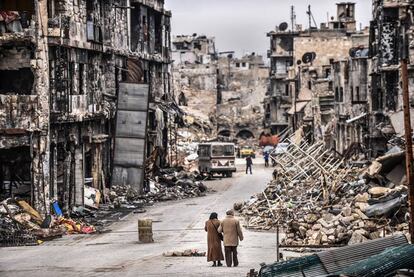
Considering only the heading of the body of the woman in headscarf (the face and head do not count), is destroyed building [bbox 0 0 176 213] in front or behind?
in front

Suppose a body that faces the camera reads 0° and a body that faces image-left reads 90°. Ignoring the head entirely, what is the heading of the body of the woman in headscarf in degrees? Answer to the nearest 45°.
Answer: approximately 180°

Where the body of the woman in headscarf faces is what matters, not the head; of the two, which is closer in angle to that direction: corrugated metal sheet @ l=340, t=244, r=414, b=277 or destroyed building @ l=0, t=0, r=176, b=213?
the destroyed building

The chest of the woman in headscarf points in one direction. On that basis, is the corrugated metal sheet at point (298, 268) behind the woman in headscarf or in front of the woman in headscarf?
behind

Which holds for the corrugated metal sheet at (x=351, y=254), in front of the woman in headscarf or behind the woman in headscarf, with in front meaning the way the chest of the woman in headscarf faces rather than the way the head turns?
behind

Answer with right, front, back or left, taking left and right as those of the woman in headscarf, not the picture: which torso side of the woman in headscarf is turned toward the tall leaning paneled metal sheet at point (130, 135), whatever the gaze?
front

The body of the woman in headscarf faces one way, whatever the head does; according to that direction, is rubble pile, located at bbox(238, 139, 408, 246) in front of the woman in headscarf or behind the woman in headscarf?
in front

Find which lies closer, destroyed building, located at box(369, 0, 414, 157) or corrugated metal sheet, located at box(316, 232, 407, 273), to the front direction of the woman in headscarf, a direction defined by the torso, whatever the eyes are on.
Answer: the destroyed building

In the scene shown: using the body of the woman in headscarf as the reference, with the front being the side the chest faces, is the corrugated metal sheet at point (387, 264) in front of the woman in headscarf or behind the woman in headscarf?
behind
